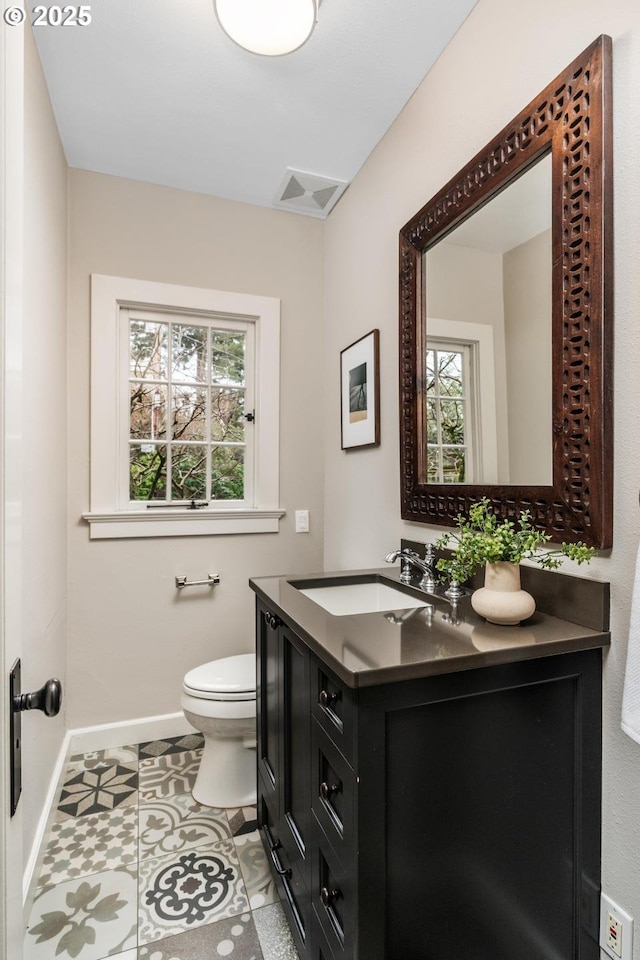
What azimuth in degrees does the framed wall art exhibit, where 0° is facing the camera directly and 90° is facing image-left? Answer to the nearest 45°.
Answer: approximately 45°

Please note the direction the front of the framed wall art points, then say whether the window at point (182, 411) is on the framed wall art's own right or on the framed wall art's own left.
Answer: on the framed wall art's own right

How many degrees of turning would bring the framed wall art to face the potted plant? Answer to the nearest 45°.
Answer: approximately 45° to its left

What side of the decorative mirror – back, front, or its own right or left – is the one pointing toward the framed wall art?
right

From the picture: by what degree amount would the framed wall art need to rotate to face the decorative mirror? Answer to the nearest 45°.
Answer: approximately 90° to its left

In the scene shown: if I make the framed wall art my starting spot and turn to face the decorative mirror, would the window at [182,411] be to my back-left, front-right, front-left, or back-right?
back-right

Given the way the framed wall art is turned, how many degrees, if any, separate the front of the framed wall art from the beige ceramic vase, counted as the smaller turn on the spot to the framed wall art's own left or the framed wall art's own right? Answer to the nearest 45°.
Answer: approximately 45° to the framed wall art's own left

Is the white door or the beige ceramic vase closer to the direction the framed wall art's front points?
the white door

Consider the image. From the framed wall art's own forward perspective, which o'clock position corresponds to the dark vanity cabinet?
The dark vanity cabinet is roughly at 10 o'clock from the framed wall art.

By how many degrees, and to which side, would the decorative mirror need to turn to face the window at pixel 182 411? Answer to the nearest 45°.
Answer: approximately 90° to its right

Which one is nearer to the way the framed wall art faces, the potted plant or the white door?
the white door

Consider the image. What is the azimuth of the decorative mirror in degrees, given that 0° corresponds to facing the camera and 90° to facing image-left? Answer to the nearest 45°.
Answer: approximately 45°
